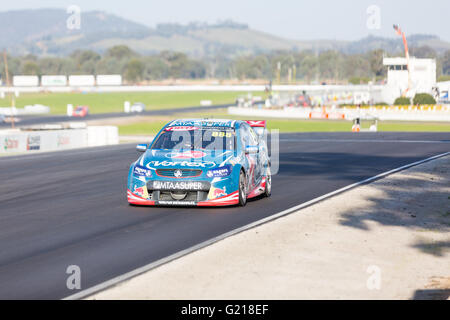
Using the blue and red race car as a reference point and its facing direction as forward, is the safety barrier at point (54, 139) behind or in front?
behind

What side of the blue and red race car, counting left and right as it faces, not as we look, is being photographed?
front
